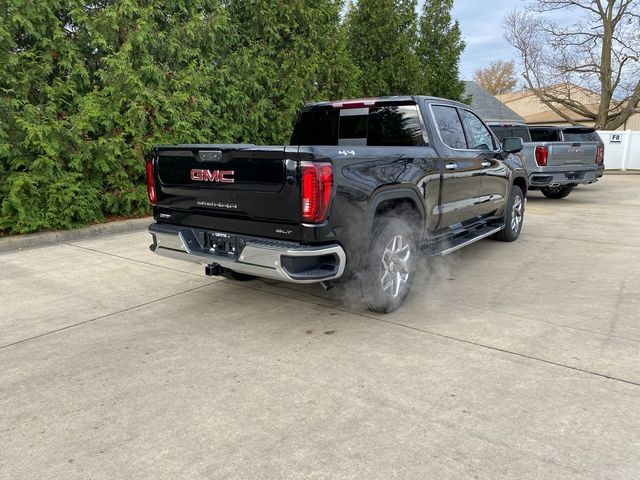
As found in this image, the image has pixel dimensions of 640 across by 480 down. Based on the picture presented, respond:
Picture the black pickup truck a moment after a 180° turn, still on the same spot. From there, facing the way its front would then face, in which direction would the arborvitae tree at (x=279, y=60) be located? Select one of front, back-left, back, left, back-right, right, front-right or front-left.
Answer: back-right

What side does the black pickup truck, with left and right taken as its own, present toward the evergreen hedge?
left

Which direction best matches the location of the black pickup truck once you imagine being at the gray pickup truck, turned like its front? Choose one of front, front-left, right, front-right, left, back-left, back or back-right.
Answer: back-left

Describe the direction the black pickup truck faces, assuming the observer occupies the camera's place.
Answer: facing away from the viewer and to the right of the viewer

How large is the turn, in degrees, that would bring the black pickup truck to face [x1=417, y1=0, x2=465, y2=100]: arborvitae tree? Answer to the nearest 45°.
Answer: approximately 45° to its left

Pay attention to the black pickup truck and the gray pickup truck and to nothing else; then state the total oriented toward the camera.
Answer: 0

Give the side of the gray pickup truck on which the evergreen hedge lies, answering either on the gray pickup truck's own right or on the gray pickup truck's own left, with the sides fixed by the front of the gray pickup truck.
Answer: on the gray pickup truck's own left

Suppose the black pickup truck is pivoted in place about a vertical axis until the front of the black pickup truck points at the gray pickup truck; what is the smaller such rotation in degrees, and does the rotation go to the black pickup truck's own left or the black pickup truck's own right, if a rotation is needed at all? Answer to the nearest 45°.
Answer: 0° — it already faces it

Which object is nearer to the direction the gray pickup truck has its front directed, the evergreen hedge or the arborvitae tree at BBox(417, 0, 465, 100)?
the arborvitae tree

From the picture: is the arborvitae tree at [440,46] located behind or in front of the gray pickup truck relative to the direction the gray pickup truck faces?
in front

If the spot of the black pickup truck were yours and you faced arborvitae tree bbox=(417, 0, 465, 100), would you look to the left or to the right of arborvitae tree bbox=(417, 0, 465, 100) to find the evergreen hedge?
left

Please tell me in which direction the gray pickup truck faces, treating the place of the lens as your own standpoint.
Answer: facing away from the viewer and to the left of the viewer
